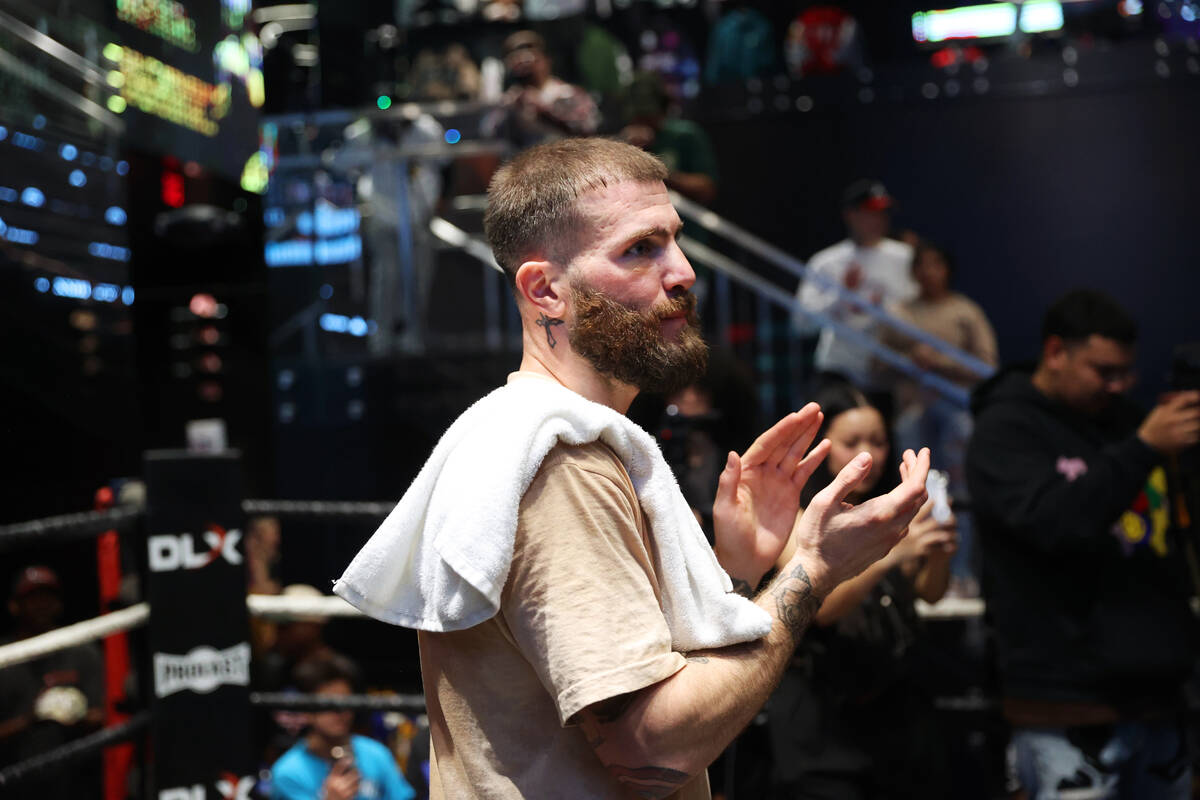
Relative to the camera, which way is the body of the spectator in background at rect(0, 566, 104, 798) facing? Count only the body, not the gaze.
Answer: toward the camera

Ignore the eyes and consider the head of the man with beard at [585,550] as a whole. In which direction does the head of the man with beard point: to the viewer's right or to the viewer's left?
to the viewer's right

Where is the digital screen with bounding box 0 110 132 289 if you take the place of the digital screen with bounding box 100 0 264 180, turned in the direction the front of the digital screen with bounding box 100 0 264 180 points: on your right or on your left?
on your right

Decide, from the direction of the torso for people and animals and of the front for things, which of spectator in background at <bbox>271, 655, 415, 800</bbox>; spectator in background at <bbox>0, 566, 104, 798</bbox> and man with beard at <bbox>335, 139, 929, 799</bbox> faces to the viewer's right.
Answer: the man with beard

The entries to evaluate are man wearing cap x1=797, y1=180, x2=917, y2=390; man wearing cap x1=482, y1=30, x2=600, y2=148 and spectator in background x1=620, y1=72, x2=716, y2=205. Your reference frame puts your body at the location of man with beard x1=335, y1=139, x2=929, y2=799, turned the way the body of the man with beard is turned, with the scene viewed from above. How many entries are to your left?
3

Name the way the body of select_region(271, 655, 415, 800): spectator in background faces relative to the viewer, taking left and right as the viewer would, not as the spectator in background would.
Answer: facing the viewer

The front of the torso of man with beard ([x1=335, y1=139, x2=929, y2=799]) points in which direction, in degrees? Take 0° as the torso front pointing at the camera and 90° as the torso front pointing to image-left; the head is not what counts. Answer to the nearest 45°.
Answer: approximately 270°

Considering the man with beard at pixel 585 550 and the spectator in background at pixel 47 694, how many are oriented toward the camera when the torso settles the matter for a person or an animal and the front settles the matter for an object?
1

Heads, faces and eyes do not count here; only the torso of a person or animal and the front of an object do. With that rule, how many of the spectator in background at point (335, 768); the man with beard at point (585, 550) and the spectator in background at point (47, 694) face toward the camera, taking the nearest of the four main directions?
2

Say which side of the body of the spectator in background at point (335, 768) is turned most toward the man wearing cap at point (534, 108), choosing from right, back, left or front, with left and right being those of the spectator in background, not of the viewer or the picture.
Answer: back

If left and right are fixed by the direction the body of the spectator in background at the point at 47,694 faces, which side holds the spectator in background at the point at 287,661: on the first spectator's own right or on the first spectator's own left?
on the first spectator's own left

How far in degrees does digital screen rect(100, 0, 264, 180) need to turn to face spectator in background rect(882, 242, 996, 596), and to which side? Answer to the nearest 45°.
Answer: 0° — it already faces them
